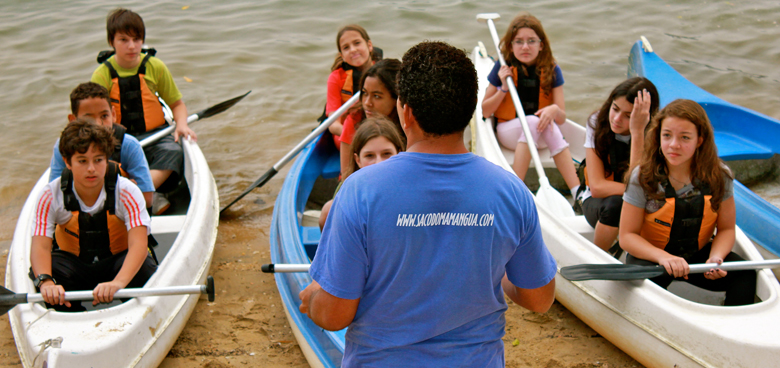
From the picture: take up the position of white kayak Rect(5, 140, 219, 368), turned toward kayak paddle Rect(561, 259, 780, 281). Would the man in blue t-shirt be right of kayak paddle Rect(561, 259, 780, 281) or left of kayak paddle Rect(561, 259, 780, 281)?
right

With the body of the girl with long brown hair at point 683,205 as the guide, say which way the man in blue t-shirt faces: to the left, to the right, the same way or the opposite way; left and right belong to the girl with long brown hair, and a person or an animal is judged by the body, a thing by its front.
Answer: the opposite way

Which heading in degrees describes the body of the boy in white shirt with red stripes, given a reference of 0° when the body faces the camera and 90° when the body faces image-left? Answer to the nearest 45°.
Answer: approximately 0°

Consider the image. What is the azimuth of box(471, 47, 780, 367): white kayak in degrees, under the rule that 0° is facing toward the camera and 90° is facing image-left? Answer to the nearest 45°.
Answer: approximately 315°

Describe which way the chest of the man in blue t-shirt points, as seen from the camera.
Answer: away from the camera

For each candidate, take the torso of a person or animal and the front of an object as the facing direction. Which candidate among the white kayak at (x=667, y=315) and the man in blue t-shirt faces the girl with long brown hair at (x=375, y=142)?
the man in blue t-shirt

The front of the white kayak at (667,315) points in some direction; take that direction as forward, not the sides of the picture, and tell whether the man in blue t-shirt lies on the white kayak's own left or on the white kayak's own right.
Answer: on the white kayak's own right

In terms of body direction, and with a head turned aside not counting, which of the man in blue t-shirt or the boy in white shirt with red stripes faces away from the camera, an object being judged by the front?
the man in blue t-shirt
